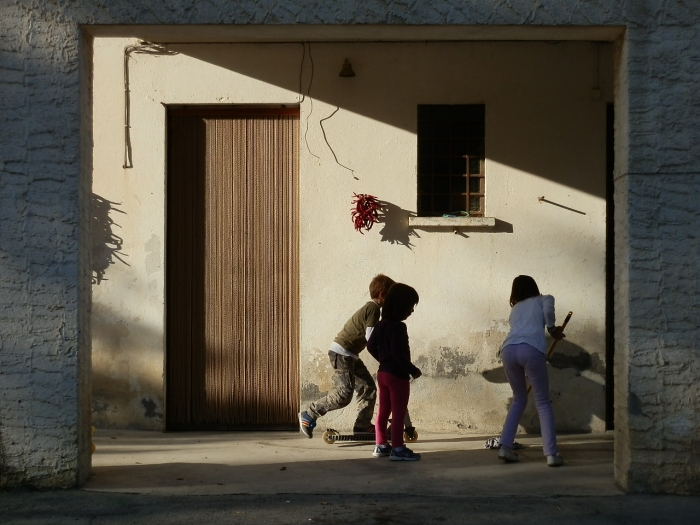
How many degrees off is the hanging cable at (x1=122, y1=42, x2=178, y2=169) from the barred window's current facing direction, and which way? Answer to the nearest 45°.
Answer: approximately 90° to its right

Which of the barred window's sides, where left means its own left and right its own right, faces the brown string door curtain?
right

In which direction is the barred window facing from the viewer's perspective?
toward the camera
